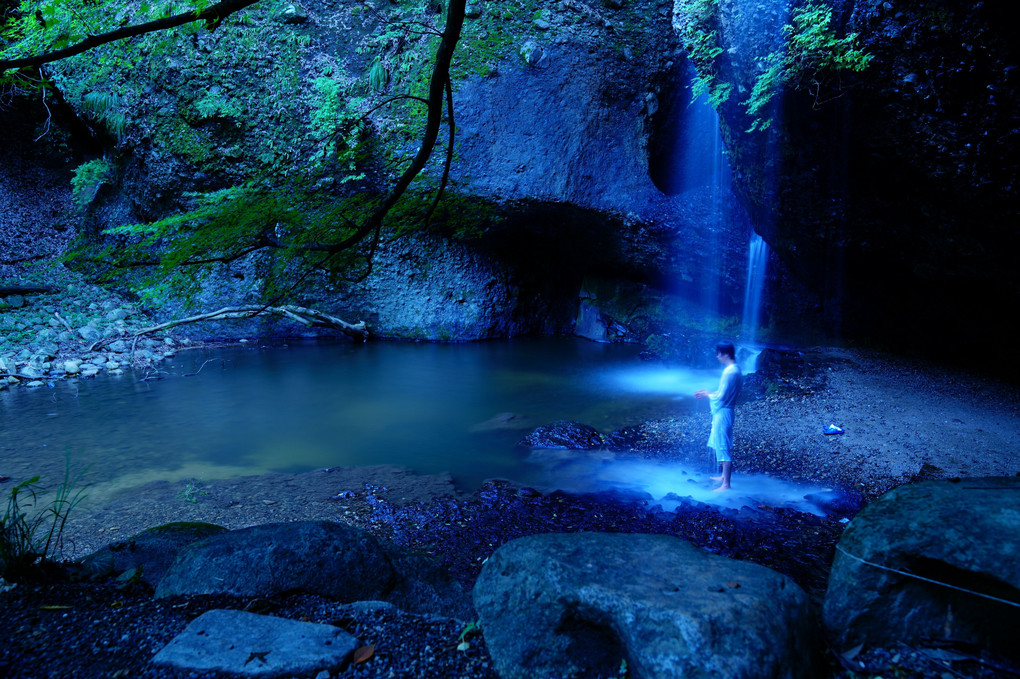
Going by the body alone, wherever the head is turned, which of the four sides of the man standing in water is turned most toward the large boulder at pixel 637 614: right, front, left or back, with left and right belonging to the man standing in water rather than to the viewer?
left

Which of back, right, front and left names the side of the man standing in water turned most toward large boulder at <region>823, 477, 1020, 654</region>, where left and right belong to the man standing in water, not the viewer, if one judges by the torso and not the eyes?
left

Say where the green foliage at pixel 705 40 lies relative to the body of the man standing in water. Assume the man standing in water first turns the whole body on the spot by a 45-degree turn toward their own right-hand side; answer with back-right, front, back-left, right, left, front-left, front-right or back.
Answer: front-right

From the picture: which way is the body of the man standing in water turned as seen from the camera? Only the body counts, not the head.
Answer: to the viewer's left

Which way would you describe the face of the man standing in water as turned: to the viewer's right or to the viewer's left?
to the viewer's left

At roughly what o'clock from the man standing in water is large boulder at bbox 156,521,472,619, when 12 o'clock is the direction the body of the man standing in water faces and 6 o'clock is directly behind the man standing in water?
The large boulder is roughly at 10 o'clock from the man standing in water.

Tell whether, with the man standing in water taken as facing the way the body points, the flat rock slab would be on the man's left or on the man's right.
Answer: on the man's left

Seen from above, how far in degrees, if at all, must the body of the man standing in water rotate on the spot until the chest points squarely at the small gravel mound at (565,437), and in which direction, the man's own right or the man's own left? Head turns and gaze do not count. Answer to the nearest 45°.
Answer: approximately 45° to the man's own right

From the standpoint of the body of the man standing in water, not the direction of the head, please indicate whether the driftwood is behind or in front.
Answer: in front

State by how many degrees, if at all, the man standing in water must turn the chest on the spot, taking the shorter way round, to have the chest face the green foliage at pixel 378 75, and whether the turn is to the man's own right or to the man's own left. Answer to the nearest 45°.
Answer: approximately 45° to the man's own right
